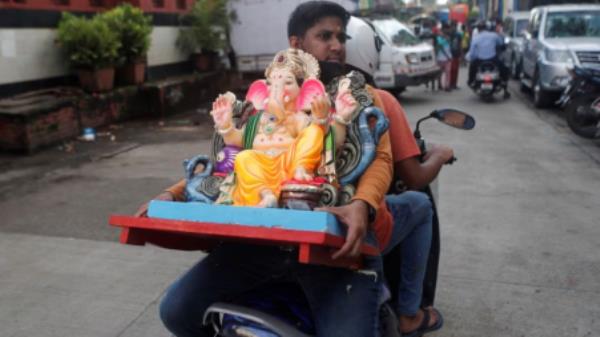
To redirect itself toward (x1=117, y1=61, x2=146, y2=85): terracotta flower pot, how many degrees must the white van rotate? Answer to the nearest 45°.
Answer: approximately 90° to its right

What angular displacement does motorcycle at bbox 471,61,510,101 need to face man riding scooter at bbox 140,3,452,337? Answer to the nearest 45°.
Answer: approximately 180°

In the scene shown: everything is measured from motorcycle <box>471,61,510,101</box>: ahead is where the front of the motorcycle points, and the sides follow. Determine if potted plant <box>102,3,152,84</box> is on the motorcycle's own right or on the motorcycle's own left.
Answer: on the motorcycle's own left

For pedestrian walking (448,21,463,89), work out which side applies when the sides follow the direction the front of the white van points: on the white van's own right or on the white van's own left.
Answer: on the white van's own left

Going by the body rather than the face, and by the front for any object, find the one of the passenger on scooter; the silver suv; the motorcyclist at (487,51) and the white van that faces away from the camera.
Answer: the motorcyclist

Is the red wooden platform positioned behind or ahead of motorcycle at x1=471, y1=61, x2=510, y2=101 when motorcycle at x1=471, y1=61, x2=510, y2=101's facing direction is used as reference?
behind

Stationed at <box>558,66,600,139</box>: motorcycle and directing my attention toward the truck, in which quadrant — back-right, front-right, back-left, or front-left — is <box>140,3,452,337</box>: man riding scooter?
back-left

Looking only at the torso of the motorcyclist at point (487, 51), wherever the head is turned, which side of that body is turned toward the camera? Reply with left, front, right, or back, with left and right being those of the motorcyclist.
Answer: back

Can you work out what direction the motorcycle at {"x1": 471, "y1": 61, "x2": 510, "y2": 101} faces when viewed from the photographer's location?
facing away from the viewer

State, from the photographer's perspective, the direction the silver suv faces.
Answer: facing the viewer and to the right of the viewer

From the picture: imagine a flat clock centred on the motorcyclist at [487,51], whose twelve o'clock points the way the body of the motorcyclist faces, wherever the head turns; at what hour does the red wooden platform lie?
The red wooden platform is roughly at 6 o'clock from the motorcyclist.
